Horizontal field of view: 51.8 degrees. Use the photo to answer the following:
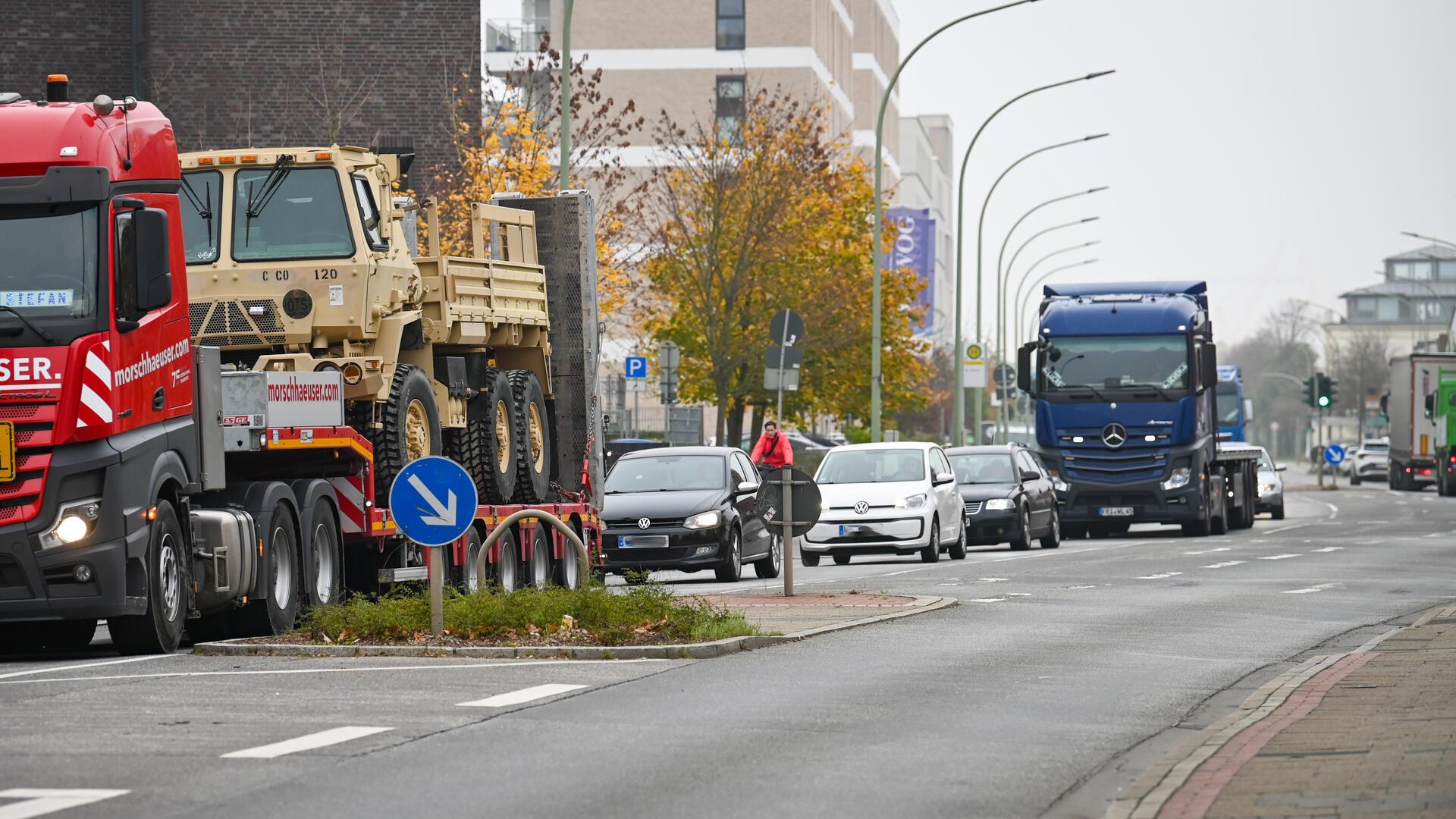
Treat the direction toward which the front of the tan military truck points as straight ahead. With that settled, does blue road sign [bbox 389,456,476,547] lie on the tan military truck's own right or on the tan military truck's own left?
on the tan military truck's own left

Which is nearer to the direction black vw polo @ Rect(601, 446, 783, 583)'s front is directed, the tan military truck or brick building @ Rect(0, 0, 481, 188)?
the tan military truck

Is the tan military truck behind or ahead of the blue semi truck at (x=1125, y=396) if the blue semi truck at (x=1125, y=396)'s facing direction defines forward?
ahead

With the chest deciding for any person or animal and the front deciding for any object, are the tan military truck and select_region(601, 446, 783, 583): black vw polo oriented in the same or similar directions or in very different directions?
same or similar directions

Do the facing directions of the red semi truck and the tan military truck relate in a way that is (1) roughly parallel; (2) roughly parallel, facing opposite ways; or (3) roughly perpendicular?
roughly parallel

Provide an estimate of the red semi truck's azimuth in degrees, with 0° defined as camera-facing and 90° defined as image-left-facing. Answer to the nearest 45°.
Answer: approximately 45°

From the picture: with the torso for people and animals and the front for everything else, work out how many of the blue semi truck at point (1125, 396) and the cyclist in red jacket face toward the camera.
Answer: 2

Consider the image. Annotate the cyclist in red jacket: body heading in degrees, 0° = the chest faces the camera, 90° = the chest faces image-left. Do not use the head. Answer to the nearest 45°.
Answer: approximately 0°

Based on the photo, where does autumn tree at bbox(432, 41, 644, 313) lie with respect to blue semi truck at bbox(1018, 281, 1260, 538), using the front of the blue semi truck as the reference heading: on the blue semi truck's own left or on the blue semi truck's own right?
on the blue semi truck's own right

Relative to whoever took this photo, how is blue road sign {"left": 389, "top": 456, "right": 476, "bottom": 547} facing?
facing the viewer

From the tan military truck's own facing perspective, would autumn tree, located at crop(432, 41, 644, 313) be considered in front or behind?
behind

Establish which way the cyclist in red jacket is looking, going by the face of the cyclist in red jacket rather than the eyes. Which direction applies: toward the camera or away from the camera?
toward the camera

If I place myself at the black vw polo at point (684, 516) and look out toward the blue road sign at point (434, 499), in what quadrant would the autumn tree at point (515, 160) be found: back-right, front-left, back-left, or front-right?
back-right

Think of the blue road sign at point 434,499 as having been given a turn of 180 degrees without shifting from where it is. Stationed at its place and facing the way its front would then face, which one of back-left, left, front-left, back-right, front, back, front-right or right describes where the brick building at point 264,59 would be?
front

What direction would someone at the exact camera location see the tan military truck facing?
facing the viewer and to the left of the viewer
